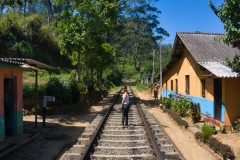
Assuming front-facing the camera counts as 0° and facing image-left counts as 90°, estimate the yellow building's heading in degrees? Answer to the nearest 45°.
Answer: approximately 45°

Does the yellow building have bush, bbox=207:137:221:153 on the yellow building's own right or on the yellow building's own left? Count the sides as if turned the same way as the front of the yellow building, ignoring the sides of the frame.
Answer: on the yellow building's own left

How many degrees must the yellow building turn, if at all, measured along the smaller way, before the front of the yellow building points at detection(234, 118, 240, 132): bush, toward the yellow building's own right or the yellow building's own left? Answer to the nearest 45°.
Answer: approximately 45° to the yellow building's own left
